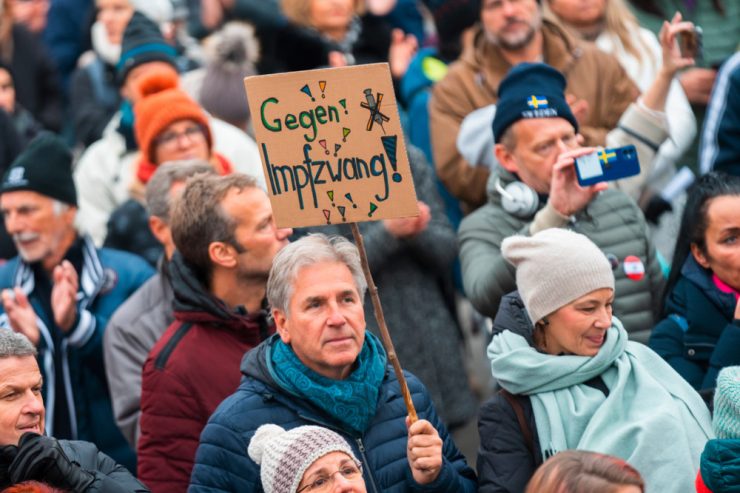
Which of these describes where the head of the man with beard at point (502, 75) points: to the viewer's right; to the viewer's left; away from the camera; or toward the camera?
toward the camera

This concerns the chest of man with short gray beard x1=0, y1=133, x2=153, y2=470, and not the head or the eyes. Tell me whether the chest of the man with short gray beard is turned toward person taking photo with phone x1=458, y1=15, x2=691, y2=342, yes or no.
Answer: no

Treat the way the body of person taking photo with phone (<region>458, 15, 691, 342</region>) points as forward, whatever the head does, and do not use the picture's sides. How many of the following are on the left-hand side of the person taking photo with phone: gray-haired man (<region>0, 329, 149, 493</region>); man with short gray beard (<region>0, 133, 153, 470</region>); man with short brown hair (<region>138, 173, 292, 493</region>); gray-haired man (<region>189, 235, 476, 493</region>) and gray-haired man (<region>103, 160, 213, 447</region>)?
0

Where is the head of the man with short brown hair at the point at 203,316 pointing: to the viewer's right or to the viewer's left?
to the viewer's right

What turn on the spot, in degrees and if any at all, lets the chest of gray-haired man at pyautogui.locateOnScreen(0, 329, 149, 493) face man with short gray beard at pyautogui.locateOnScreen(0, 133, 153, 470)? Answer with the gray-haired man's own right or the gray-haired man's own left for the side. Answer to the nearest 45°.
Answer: approximately 135° to the gray-haired man's own left

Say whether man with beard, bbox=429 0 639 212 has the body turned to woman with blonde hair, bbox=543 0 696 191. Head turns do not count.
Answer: no

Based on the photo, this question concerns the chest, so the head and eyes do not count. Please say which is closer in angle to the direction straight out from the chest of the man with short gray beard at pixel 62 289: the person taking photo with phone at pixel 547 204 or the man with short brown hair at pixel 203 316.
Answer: the man with short brown hair

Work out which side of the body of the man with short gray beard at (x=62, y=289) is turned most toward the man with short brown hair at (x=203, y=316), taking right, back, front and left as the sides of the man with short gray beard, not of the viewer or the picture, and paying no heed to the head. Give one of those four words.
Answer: left

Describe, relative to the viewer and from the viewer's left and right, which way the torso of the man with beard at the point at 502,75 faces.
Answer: facing the viewer

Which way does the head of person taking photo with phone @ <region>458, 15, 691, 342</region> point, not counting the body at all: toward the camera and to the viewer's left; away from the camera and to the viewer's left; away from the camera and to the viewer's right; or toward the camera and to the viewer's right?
toward the camera and to the viewer's right

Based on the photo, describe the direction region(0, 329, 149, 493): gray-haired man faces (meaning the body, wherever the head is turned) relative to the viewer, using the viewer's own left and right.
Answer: facing the viewer and to the right of the viewer

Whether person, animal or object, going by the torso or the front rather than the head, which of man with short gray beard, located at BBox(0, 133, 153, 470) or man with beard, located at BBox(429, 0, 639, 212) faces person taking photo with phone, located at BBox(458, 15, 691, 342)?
the man with beard

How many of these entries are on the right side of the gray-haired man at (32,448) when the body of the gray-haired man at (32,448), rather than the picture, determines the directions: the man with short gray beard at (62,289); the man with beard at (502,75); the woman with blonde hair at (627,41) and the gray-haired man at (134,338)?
0

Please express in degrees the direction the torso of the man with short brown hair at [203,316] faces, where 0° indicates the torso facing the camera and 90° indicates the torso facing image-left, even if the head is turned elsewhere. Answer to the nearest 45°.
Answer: approximately 270°

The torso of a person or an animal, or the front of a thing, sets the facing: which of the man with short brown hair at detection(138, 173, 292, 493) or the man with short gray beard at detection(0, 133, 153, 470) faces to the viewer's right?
the man with short brown hair
